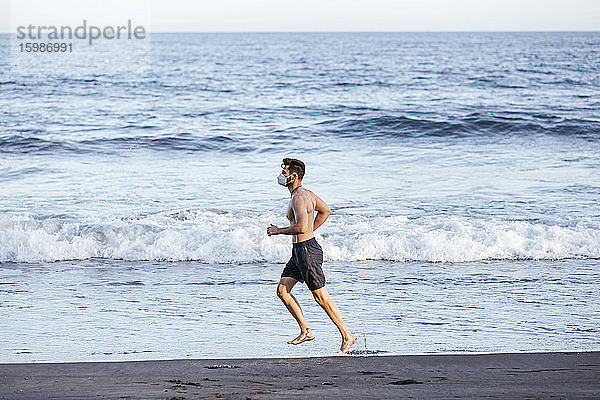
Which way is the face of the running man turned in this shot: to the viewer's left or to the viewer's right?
to the viewer's left

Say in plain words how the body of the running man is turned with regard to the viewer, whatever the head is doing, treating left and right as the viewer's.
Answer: facing to the left of the viewer
